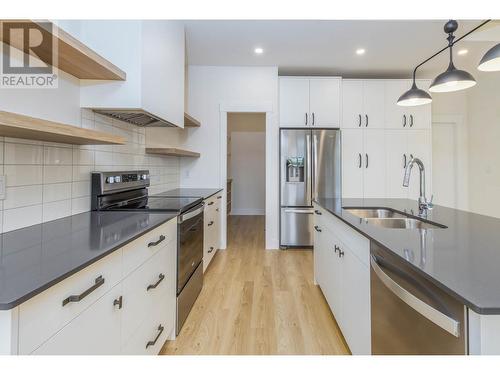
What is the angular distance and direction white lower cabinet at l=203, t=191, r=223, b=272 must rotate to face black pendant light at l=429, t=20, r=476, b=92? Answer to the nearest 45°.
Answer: approximately 45° to its right

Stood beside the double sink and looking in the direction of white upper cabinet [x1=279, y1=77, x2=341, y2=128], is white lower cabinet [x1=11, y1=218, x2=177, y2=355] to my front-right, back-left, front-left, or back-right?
back-left

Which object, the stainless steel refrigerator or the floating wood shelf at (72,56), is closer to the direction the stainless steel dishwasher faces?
the floating wood shelf

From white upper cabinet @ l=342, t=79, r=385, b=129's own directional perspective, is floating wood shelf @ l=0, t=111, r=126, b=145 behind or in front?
in front

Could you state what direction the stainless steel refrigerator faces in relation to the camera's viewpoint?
facing the viewer

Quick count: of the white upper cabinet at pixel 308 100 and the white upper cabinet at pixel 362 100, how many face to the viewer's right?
0

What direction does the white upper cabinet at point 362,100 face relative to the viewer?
toward the camera

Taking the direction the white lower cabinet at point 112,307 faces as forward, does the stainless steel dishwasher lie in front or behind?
in front

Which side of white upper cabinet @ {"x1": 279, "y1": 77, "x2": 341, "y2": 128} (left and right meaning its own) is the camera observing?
front

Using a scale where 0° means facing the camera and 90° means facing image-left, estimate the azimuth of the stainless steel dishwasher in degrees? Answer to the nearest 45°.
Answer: approximately 45°

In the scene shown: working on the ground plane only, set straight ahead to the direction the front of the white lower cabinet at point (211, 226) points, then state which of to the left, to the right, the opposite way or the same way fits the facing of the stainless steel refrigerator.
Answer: to the right

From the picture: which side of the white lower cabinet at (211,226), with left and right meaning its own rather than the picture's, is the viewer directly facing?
right

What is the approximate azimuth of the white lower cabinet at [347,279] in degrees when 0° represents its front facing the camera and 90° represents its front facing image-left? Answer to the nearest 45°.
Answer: approximately 45°
